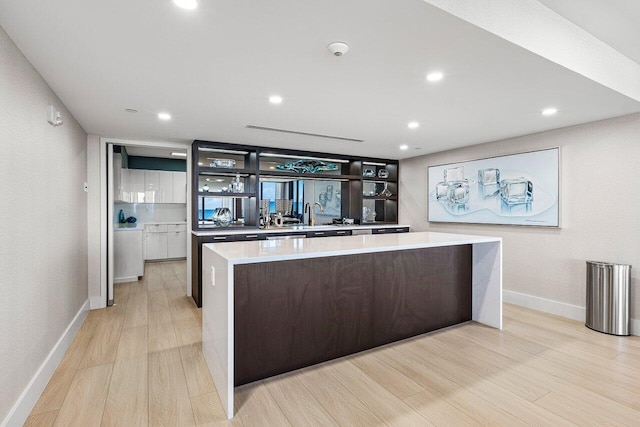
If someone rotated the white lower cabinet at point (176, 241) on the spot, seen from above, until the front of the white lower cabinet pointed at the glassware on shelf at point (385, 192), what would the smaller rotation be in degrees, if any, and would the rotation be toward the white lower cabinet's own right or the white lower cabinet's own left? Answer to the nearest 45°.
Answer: approximately 45° to the white lower cabinet's own left

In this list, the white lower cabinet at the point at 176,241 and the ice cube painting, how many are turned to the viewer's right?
0

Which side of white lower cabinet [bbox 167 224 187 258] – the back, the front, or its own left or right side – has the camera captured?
front

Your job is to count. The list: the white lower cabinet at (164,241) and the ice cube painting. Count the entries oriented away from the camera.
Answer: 0

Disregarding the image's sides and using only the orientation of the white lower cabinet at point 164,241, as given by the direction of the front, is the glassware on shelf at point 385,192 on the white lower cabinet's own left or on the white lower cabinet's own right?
on the white lower cabinet's own left

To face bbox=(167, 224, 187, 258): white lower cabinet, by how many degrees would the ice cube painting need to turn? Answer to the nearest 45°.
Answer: approximately 45° to its right

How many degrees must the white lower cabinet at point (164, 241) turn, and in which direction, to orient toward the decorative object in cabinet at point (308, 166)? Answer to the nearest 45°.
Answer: approximately 45° to its left

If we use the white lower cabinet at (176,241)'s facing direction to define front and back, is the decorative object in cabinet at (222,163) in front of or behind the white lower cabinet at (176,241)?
in front

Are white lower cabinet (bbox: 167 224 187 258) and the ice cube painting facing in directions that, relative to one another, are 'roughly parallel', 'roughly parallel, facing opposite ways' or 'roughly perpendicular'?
roughly perpendicular

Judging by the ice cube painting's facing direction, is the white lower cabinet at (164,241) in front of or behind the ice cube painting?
in front

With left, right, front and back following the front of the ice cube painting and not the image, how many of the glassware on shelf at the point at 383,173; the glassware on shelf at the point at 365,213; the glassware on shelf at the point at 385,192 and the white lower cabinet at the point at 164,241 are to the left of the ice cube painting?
0

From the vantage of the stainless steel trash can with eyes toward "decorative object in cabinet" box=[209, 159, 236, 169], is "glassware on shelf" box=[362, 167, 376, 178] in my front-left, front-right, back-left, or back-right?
front-right

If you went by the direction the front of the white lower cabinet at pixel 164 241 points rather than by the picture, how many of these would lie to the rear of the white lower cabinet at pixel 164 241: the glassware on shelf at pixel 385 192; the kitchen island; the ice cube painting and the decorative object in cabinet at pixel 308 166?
0

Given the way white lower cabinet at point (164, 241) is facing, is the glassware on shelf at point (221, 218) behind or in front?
in front

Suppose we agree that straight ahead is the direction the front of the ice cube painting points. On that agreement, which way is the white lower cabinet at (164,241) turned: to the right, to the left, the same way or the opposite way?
to the left
